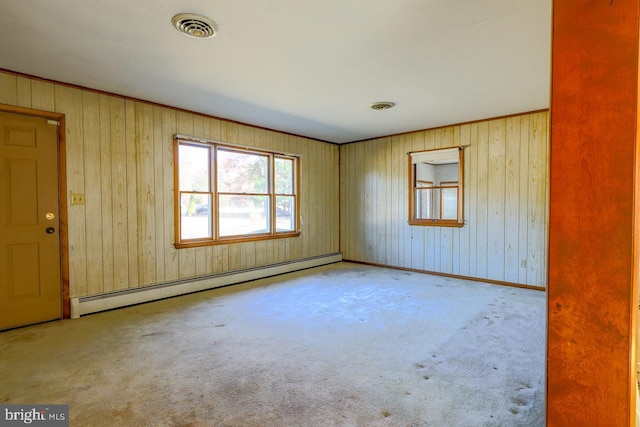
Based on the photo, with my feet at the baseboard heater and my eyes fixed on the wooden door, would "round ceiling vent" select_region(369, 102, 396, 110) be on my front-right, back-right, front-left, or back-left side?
back-left

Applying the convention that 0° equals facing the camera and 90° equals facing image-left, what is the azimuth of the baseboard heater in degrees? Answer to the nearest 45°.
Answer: approximately 315°

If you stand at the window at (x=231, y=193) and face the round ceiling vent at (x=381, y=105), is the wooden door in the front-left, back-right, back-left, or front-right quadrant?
back-right

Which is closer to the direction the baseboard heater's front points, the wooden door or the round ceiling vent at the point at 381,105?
the round ceiling vent

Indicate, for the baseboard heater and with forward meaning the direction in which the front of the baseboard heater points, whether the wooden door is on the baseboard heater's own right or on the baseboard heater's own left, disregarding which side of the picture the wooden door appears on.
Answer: on the baseboard heater's own right

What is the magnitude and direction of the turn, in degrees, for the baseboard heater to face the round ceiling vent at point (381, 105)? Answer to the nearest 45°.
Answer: approximately 45° to its left
